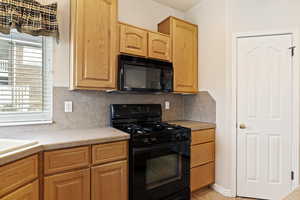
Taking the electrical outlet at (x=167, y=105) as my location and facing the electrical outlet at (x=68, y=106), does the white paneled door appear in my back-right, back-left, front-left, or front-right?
back-left

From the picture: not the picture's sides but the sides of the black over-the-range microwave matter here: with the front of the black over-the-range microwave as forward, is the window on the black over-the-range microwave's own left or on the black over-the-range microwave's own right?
on the black over-the-range microwave's own right

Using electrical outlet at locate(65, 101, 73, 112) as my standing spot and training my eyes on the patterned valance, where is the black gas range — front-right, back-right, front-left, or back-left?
back-left

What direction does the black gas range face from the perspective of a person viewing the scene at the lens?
facing the viewer and to the right of the viewer

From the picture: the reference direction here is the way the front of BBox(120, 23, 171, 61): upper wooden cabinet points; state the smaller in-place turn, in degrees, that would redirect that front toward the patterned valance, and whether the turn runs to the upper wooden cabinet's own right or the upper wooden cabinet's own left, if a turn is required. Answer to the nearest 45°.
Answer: approximately 90° to the upper wooden cabinet's own right

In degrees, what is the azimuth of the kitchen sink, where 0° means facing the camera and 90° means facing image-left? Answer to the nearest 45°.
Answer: approximately 315°

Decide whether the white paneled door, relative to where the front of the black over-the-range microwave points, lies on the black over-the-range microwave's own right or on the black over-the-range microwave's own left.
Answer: on the black over-the-range microwave's own left

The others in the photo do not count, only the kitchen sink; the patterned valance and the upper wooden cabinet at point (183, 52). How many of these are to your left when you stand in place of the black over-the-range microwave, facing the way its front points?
1

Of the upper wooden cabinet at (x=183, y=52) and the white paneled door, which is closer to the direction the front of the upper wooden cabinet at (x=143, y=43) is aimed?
the white paneled door
